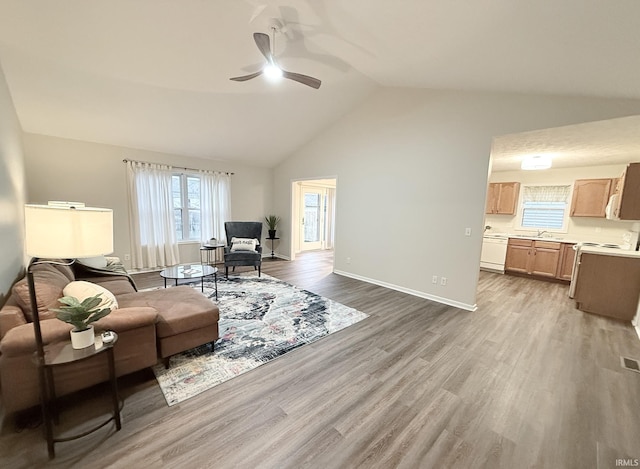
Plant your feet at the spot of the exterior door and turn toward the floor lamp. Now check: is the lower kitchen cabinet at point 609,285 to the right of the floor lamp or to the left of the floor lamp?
left

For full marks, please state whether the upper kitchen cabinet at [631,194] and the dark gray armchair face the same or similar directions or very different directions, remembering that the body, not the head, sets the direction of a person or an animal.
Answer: very different directions

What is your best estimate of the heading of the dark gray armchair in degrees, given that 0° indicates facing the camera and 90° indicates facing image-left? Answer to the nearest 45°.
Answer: approximately 0°

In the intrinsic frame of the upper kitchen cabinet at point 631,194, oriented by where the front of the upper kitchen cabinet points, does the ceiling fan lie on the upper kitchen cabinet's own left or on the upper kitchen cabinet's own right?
on the upper kitchen cabinet's own left

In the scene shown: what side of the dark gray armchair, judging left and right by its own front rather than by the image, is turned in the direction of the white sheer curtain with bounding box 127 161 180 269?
right

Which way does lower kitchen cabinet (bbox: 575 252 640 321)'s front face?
to the viewer's left

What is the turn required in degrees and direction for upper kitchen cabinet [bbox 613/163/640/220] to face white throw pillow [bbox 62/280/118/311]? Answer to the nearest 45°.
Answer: approximately 45° to its left

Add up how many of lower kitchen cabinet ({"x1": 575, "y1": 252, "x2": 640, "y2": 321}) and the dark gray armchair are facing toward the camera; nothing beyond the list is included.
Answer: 1

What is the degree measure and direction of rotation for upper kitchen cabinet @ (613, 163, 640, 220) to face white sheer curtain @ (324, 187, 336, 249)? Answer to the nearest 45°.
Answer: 0° — it already faces it

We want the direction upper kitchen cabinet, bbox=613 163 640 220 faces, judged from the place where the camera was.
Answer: facing to the left of the viewer
